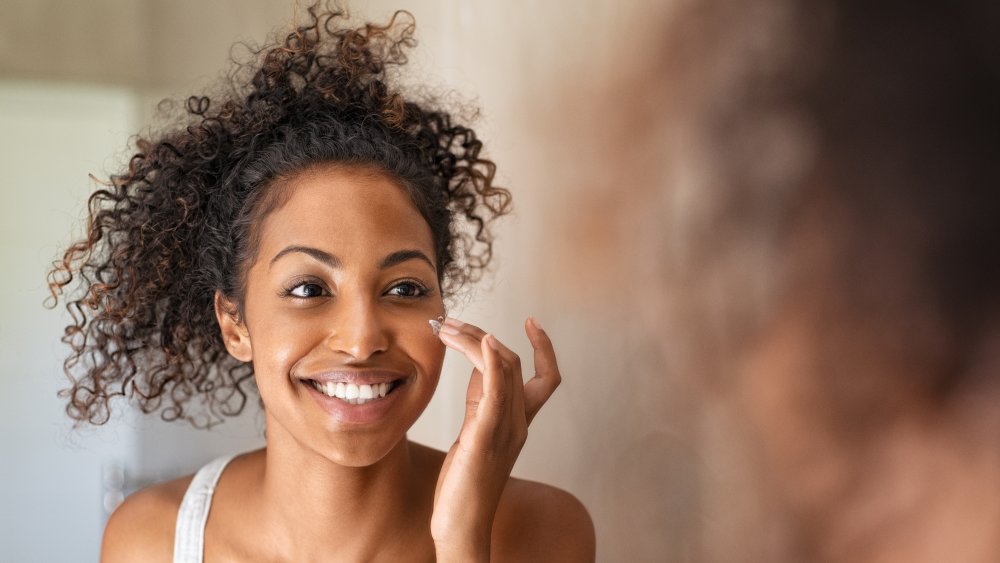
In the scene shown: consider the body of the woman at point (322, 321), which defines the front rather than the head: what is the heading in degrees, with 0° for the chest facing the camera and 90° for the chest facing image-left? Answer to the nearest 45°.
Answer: approximately 0°
